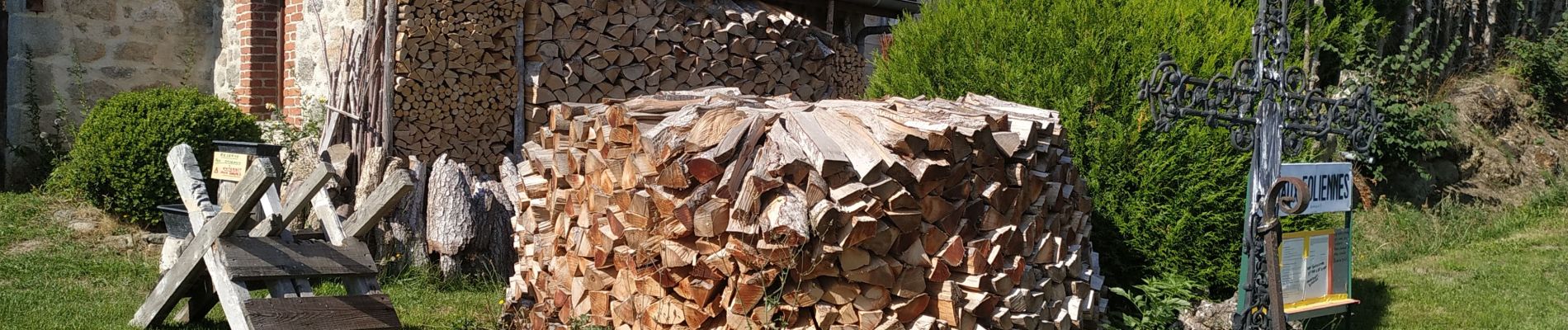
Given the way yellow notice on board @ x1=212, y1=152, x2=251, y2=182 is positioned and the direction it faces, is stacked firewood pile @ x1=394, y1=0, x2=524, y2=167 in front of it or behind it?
behind

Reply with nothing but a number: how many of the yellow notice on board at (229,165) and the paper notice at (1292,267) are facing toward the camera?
2

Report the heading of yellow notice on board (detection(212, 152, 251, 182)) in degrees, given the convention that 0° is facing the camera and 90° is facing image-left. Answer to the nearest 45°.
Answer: approximately 0°

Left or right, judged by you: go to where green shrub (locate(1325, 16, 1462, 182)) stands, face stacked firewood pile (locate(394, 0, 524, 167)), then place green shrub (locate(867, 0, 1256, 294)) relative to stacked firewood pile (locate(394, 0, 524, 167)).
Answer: left

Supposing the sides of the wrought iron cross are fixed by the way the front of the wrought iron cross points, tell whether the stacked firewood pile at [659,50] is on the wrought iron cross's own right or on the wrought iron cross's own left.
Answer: on the wrought iron cross's own right

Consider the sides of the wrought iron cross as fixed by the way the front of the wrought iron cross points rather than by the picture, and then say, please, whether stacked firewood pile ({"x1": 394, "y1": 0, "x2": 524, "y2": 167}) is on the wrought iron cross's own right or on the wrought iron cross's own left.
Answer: on the wrought iron cross's own right

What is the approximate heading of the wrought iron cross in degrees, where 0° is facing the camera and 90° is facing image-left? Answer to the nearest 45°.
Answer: approximately 0°
